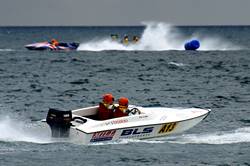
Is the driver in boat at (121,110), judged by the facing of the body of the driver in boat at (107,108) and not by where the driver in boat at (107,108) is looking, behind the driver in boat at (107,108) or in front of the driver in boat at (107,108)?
in front

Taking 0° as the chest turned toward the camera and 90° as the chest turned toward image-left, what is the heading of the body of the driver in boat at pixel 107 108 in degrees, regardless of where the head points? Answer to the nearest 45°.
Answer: approximately 270°
